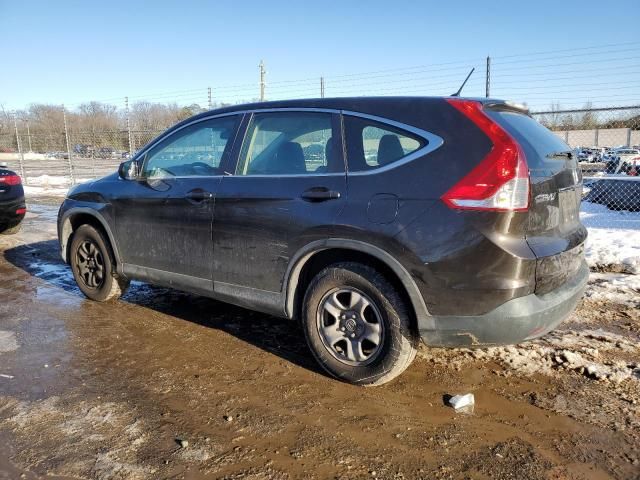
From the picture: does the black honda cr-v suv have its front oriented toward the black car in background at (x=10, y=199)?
yes

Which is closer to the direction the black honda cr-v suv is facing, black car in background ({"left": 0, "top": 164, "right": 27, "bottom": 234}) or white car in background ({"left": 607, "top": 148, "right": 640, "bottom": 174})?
the black car in background

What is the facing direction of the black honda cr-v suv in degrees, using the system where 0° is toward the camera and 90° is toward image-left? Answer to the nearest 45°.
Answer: approximately 135°

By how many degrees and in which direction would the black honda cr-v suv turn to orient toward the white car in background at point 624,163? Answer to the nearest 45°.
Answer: approximately 90° to its right
